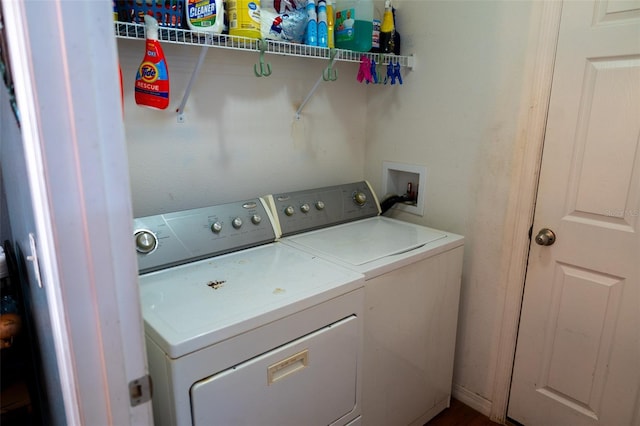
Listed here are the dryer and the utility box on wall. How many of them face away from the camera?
0

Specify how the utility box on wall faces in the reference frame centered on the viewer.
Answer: facing the viewer and to the left of the viewer

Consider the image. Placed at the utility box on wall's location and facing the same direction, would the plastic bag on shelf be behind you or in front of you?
in front

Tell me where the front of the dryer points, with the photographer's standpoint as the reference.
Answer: facing the viewer and to the right of the viewer

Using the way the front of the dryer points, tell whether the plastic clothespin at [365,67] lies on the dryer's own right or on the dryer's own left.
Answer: on the dryer's own left

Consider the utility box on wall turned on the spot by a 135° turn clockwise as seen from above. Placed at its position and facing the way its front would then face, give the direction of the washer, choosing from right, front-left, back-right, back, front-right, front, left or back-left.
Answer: back

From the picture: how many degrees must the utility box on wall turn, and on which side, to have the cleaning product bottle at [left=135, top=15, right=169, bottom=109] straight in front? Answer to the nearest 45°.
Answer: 0° — it already faces it

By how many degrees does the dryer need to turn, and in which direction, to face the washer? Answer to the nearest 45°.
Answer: approximately 90° to its left
